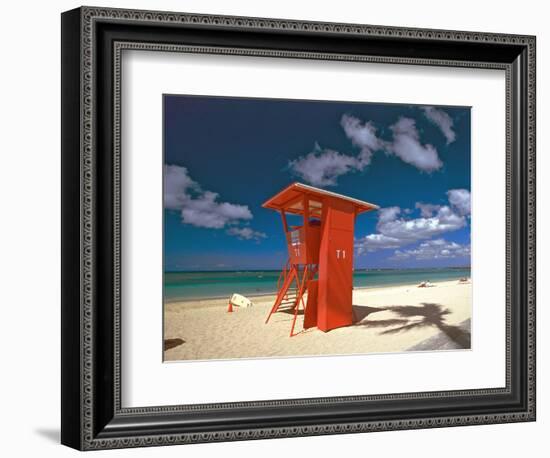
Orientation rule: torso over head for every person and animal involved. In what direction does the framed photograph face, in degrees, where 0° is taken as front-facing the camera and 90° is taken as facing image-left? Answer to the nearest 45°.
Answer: approximately 315°
